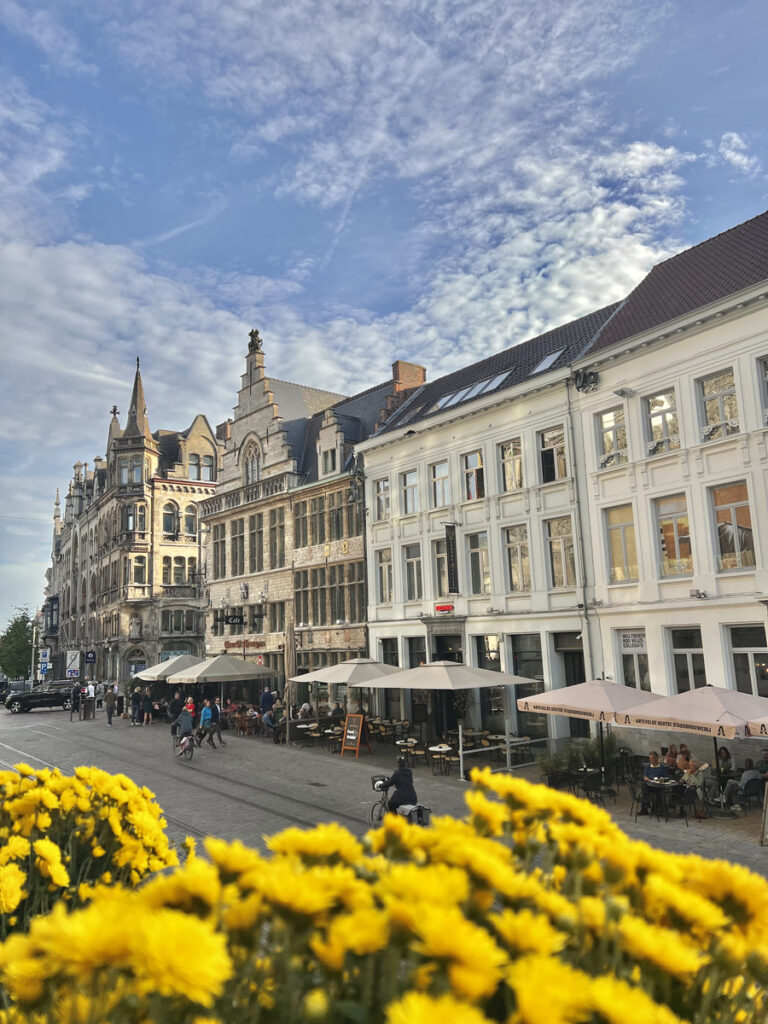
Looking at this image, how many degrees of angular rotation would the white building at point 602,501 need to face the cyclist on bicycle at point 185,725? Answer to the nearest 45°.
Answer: approximately 45° to its right

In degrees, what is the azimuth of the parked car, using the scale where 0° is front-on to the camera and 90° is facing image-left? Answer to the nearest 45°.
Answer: approximately 90°

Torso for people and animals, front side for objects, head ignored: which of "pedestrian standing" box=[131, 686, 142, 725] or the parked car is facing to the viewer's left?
the parked car
